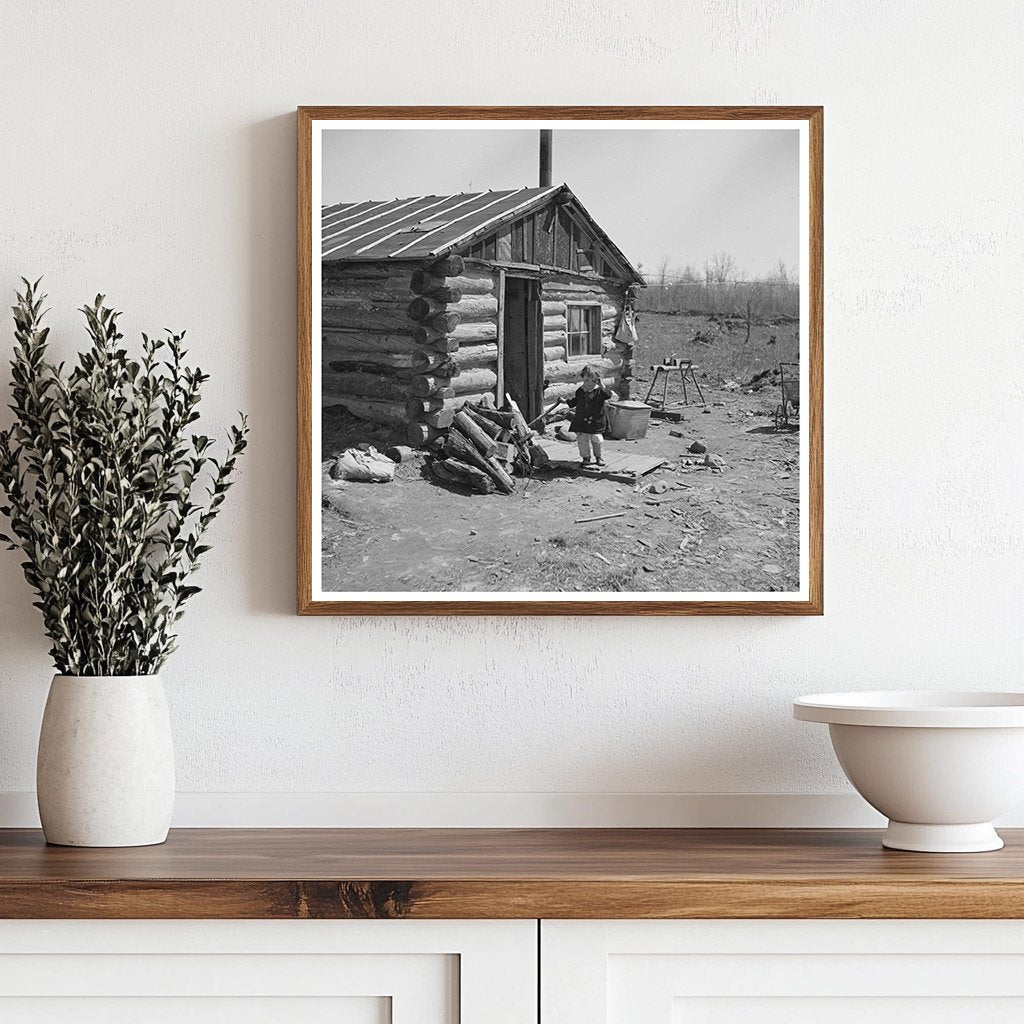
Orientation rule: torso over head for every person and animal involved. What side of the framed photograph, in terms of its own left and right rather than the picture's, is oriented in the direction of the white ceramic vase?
right

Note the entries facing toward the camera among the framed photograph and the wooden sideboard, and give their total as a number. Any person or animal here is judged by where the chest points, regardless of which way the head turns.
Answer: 2

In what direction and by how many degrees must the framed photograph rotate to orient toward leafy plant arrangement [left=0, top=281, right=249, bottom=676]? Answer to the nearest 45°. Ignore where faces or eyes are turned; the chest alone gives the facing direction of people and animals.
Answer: approximately 90° to its right

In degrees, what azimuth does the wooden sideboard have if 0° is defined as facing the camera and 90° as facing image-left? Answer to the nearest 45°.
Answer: approximately 0°

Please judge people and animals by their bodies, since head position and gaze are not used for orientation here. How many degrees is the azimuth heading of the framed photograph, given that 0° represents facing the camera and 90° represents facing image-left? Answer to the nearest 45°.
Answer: approximately 0°

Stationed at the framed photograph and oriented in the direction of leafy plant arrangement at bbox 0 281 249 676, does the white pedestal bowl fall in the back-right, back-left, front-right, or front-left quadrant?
back-left
